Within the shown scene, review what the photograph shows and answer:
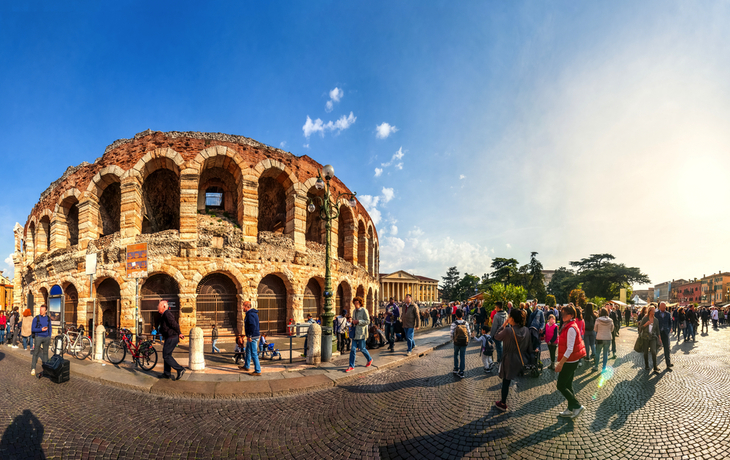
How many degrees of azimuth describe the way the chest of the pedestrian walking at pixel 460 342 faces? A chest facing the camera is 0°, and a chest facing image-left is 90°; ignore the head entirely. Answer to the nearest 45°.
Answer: approximately 180°

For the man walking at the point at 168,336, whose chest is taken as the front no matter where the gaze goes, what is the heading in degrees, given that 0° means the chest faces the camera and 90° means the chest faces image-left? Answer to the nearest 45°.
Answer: approximately 90°

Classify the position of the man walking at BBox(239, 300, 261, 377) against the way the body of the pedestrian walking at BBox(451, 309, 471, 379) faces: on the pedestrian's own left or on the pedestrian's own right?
on the pedestrian's own left

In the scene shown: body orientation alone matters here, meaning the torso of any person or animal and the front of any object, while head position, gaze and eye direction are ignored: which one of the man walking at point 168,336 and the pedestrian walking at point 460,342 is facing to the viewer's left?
the man walking

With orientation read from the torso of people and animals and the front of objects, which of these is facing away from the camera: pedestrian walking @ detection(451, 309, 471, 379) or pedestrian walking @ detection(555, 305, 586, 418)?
pedestrian walking @ detection(451, 309, 471, 379)

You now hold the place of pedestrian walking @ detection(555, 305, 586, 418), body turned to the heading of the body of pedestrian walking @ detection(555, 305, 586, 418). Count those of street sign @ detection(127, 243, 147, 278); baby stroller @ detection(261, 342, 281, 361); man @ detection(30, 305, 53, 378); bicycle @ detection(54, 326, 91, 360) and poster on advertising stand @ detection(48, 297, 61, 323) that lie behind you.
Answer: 0

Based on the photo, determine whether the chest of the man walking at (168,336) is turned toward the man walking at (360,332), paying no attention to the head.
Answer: no

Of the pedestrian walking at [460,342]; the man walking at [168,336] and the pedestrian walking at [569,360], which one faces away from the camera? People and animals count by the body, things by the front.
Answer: the pedestrian walking at [460,342]
